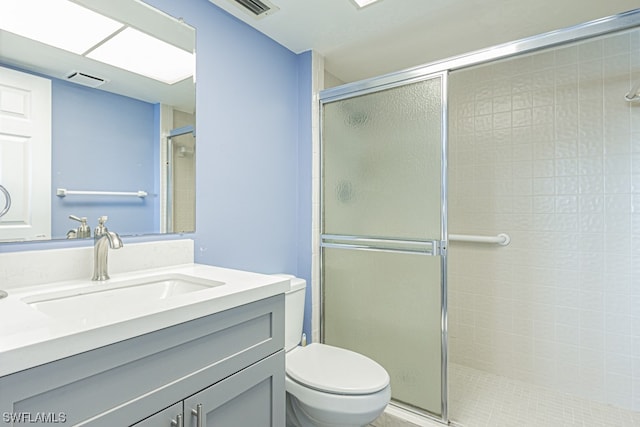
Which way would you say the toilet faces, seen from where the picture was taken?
facing the viewer and to the right of the viewer

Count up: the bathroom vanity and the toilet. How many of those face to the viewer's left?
0

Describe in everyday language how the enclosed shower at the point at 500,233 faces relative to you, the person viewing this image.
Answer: facing the viewer and to the left of the viewer

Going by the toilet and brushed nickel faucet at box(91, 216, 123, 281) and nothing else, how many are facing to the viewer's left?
0

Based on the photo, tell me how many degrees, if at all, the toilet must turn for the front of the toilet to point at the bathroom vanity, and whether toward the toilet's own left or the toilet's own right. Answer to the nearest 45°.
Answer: approximately 90° to the toilet's own right

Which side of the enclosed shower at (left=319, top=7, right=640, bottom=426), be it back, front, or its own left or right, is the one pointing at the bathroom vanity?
front
